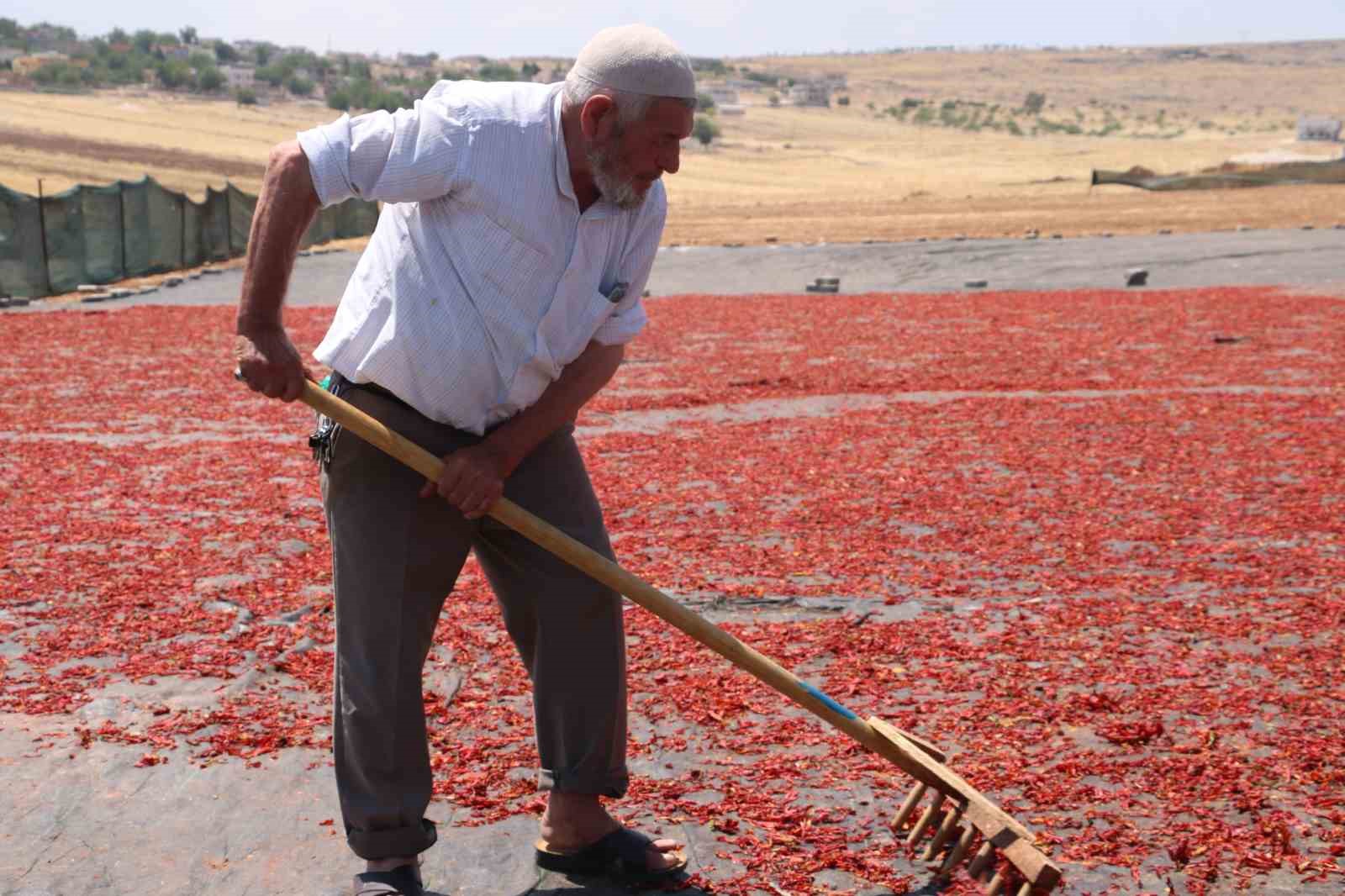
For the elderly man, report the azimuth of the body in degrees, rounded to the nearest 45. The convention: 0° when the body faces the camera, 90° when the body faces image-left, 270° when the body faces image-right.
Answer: approximately 315°

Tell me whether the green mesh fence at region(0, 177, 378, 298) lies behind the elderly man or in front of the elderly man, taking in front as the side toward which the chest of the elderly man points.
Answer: behind

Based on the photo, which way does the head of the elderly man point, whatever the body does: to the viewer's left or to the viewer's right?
to the viewer's right
